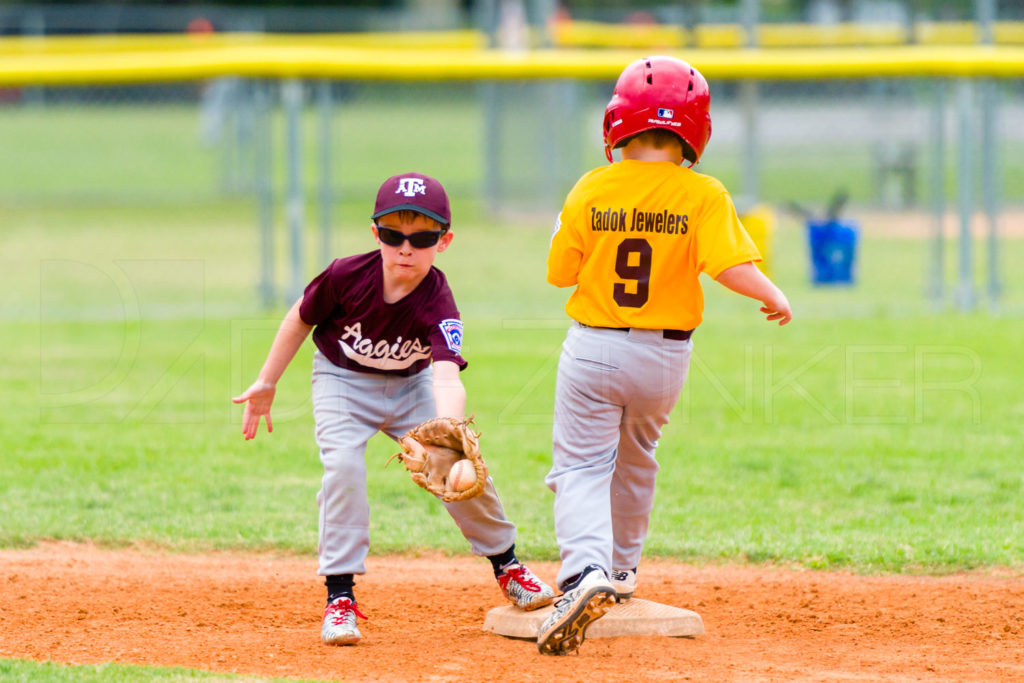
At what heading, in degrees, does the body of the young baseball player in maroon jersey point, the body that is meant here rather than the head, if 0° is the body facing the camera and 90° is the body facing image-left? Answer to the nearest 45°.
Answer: approximately 0°

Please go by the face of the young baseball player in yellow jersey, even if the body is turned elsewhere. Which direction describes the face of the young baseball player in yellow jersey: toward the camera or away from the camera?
away from the camera

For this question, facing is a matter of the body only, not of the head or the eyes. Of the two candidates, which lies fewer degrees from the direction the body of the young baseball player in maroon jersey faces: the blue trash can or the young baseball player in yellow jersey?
the young baseball player in yellow jersey

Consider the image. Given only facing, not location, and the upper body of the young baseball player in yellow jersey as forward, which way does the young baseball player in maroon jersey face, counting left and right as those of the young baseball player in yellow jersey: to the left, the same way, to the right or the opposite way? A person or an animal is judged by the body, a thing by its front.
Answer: the opposite way

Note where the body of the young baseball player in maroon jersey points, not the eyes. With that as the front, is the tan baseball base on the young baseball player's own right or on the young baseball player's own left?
on the young baseball player's own left

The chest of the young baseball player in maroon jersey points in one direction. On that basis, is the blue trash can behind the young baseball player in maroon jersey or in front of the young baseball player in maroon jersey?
behind

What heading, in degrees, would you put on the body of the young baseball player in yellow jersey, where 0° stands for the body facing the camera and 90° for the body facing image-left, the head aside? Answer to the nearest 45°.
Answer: approximately 180°

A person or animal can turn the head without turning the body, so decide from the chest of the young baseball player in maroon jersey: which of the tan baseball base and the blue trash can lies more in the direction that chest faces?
the tan baseball base

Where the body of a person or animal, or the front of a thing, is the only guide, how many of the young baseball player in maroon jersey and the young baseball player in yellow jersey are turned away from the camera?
1

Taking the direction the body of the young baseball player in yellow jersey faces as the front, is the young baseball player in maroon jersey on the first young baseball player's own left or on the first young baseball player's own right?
on the first young baseball player's own left

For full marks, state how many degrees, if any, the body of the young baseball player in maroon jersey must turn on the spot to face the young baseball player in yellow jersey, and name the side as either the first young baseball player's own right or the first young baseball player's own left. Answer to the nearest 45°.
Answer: approximately 90° to the first young baseball player's own left
